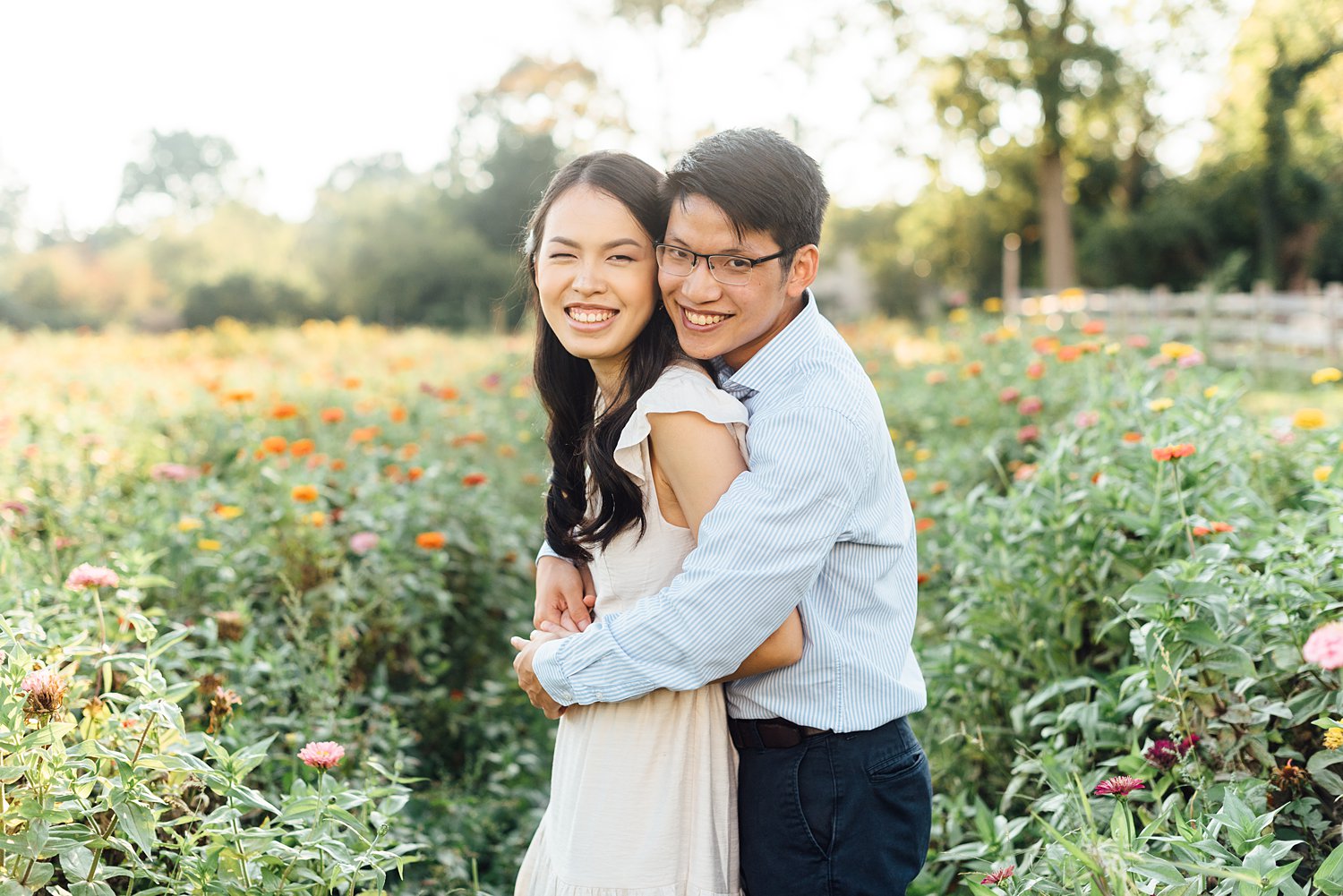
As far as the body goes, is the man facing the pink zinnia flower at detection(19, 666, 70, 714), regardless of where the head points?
yes

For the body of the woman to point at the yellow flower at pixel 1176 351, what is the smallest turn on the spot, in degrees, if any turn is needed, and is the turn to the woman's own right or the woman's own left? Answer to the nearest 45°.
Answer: approximately 180°

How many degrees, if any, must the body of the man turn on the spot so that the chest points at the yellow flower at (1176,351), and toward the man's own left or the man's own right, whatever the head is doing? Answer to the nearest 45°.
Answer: approximately 135° to the man's own right

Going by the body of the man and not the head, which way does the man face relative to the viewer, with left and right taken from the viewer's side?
facing to the left of the viewer

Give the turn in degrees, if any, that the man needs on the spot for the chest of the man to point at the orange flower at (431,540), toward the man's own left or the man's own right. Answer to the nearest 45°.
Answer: approximately 45° to the man's own right

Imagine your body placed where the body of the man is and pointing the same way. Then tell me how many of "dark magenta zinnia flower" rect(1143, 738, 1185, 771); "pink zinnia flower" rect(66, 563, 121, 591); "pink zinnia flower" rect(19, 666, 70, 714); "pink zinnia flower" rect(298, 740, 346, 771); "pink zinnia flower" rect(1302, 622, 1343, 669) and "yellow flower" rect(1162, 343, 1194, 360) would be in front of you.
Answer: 3

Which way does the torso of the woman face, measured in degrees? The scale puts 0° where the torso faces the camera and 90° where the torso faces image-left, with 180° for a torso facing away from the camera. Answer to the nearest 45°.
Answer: approximately 45°

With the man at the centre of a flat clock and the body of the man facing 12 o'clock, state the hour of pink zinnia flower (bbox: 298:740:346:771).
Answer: The pink zinnia flower is roughly at 12 o'clock from the man.

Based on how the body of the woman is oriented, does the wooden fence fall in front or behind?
behind
